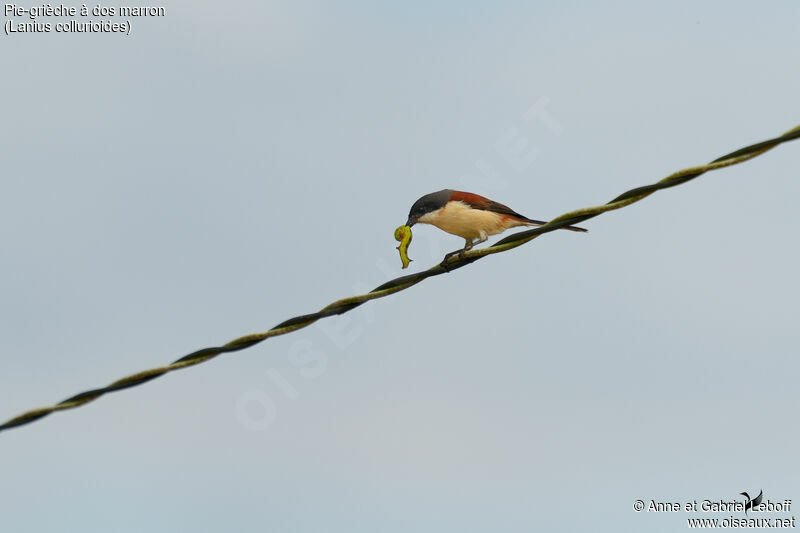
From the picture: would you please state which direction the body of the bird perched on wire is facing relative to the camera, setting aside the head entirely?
to the viewer's left
